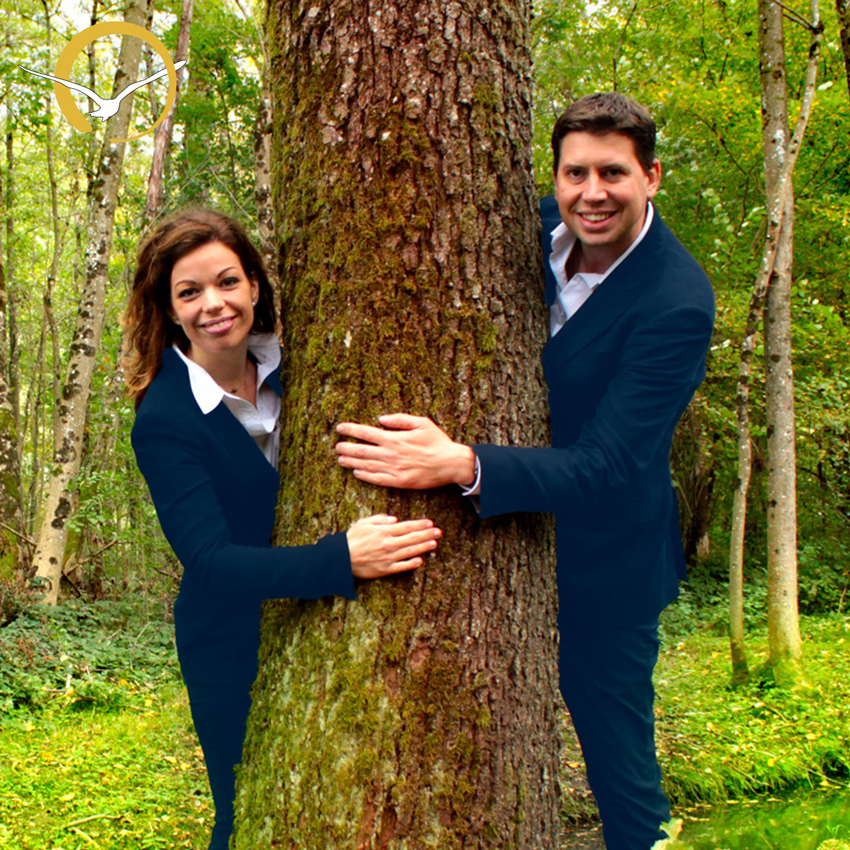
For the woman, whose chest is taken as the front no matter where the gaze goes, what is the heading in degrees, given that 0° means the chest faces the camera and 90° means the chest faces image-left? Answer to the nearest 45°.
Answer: approximately 315°

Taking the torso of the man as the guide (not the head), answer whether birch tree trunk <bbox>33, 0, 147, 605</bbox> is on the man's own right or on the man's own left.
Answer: on the man's own right

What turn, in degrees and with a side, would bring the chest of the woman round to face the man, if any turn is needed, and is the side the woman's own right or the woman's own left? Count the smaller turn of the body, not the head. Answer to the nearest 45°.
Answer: approximately 45° to the woman's own left

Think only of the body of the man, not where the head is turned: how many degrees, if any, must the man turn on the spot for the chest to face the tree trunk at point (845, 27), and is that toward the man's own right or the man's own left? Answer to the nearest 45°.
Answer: approximately 180°

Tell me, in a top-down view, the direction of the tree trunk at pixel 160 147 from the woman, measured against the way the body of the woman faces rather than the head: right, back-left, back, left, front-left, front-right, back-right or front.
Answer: back-left

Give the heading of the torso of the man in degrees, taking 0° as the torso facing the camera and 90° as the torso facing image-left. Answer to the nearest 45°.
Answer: approximately 45°

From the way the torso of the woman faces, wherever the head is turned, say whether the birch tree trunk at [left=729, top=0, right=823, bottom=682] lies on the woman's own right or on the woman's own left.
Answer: on the woman's own left

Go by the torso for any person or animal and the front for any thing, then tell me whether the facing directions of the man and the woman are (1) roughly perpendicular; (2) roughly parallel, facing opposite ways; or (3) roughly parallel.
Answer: roughly perpendicular
